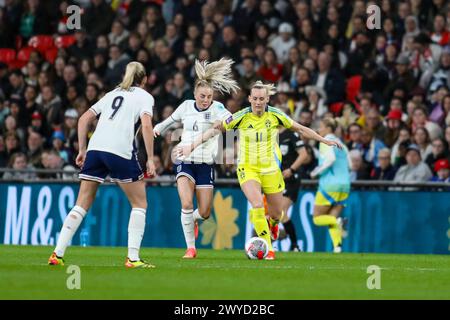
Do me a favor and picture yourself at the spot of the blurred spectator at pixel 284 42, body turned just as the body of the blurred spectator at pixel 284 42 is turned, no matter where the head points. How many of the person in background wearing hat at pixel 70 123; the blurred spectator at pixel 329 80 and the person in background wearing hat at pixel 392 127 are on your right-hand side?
1

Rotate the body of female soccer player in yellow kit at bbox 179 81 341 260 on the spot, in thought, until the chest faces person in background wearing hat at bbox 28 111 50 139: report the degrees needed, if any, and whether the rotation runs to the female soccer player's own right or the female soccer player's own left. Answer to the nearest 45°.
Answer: approximately 135° to the female soccer player's own right

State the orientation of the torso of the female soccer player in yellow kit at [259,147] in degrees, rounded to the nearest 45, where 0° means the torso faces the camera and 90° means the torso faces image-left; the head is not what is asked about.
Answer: approximately 0°

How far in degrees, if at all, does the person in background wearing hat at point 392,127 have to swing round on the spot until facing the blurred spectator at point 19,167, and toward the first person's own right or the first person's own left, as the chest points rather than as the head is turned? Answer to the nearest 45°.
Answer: approximately 90° to the first person's own right

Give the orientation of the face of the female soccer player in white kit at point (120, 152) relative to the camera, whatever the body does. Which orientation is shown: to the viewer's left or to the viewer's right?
to the viewer's right

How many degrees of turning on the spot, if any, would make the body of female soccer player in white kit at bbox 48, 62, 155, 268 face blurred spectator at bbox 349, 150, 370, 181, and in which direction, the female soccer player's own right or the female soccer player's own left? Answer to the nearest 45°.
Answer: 0° — they already face them
